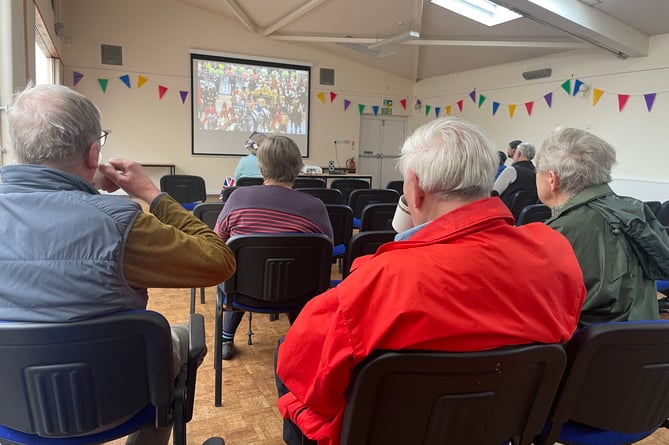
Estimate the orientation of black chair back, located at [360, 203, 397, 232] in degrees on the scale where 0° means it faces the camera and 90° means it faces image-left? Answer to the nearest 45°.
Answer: approximately 180°

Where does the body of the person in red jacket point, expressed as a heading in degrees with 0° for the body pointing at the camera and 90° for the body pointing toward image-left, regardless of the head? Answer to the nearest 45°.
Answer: approximately 135°

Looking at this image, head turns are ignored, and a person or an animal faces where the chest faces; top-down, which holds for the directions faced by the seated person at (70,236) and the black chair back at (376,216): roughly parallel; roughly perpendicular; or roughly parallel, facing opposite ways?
roughly parallel

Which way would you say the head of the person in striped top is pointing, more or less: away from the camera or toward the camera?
away from the camera

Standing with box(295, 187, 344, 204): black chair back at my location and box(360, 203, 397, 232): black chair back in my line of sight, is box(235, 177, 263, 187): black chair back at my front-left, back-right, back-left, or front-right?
back-right

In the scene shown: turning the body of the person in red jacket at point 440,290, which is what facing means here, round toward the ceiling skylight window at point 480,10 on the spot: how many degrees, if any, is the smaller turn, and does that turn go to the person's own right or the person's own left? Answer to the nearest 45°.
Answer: approximately 45° to the person's own right

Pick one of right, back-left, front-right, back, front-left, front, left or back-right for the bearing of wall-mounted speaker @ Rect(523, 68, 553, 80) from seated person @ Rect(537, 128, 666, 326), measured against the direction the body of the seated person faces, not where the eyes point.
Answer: front-right

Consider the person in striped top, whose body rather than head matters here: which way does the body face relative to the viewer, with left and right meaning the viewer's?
facing away from the viewer

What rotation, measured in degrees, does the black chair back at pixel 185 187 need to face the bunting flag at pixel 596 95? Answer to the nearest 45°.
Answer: approximately 90° to its right

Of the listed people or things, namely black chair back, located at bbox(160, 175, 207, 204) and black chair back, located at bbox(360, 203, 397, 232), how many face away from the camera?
2

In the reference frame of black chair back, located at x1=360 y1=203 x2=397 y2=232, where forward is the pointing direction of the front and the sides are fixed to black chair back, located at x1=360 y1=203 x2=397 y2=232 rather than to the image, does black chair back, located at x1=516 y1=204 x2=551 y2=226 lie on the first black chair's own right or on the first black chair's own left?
on the first black chair's own right

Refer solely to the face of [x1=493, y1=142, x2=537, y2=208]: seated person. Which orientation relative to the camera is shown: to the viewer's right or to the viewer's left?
to the viewer's left

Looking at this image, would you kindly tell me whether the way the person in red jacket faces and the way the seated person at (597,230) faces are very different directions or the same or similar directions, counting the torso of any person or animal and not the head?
same or similar directions

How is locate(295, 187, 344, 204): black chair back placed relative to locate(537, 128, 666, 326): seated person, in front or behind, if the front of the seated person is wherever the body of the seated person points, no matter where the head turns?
in front

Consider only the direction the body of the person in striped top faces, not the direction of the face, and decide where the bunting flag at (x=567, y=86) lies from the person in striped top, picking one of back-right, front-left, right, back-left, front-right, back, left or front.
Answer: front-right

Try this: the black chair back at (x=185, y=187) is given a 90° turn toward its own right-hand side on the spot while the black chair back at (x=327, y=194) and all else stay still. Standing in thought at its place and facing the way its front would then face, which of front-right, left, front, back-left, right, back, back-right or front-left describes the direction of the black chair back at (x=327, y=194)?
front-right

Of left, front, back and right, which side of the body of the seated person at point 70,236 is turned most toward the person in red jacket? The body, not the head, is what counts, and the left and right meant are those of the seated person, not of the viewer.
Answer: right
